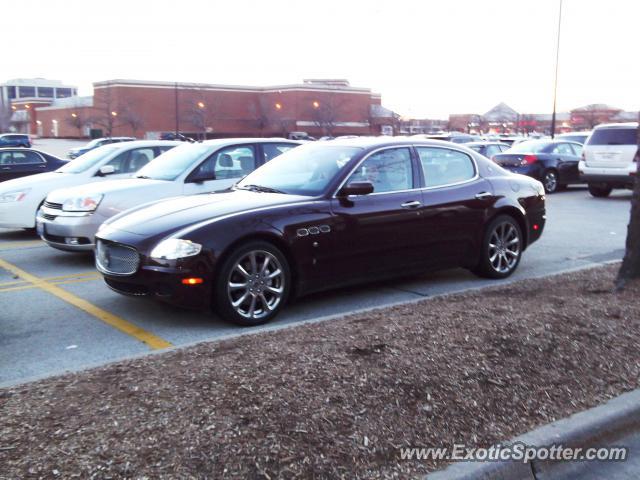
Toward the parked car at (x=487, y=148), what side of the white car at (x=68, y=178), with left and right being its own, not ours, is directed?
back

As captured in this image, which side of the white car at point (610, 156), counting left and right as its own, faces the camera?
back

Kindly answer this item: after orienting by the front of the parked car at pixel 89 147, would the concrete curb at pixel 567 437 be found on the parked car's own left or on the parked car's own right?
on the parked car's own left

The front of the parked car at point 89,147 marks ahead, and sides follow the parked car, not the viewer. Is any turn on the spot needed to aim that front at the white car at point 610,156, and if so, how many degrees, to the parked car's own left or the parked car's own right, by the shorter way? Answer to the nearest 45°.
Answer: approximately 90° to the parked car's own left

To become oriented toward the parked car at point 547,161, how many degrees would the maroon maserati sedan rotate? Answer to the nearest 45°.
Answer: approximately 180°

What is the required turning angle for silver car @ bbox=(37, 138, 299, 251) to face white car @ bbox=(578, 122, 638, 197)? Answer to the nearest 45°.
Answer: approximately 180°

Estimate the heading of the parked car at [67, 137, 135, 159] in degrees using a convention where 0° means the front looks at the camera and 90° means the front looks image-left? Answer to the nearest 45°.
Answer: approximately 45°

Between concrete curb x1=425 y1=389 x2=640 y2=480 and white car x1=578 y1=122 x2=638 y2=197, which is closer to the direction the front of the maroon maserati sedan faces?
the concrete curb

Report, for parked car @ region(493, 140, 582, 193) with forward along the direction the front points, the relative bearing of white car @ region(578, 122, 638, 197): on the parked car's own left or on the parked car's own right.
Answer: on the parked car's own right

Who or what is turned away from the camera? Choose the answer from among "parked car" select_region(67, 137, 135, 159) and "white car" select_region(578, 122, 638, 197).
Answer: the white car
